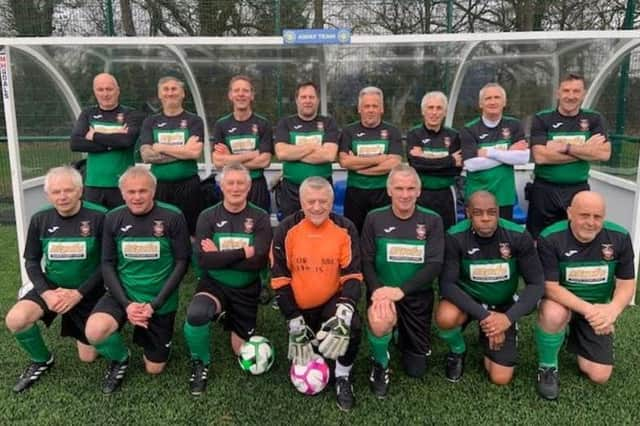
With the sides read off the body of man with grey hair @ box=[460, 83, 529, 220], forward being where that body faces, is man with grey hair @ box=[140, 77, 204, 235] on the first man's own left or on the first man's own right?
on the first man's own right

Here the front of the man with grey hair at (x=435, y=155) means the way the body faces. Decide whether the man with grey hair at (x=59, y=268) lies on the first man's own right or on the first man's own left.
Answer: on the first man's own right

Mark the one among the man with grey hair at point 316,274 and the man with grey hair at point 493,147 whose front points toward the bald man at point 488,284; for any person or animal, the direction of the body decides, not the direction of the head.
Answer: the man with grey hair at point 493,147

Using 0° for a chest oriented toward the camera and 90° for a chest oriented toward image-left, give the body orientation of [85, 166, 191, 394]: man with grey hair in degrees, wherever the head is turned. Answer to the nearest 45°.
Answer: approximately 0°

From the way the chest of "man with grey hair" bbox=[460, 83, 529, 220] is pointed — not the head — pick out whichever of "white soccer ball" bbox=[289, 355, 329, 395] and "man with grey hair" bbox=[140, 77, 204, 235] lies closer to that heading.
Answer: the white soccer ball

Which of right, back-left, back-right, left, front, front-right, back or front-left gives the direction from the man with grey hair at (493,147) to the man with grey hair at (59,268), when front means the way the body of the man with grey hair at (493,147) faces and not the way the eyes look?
front-right

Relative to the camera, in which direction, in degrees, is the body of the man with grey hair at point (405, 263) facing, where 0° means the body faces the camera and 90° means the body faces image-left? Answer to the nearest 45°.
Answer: approximately 0°
